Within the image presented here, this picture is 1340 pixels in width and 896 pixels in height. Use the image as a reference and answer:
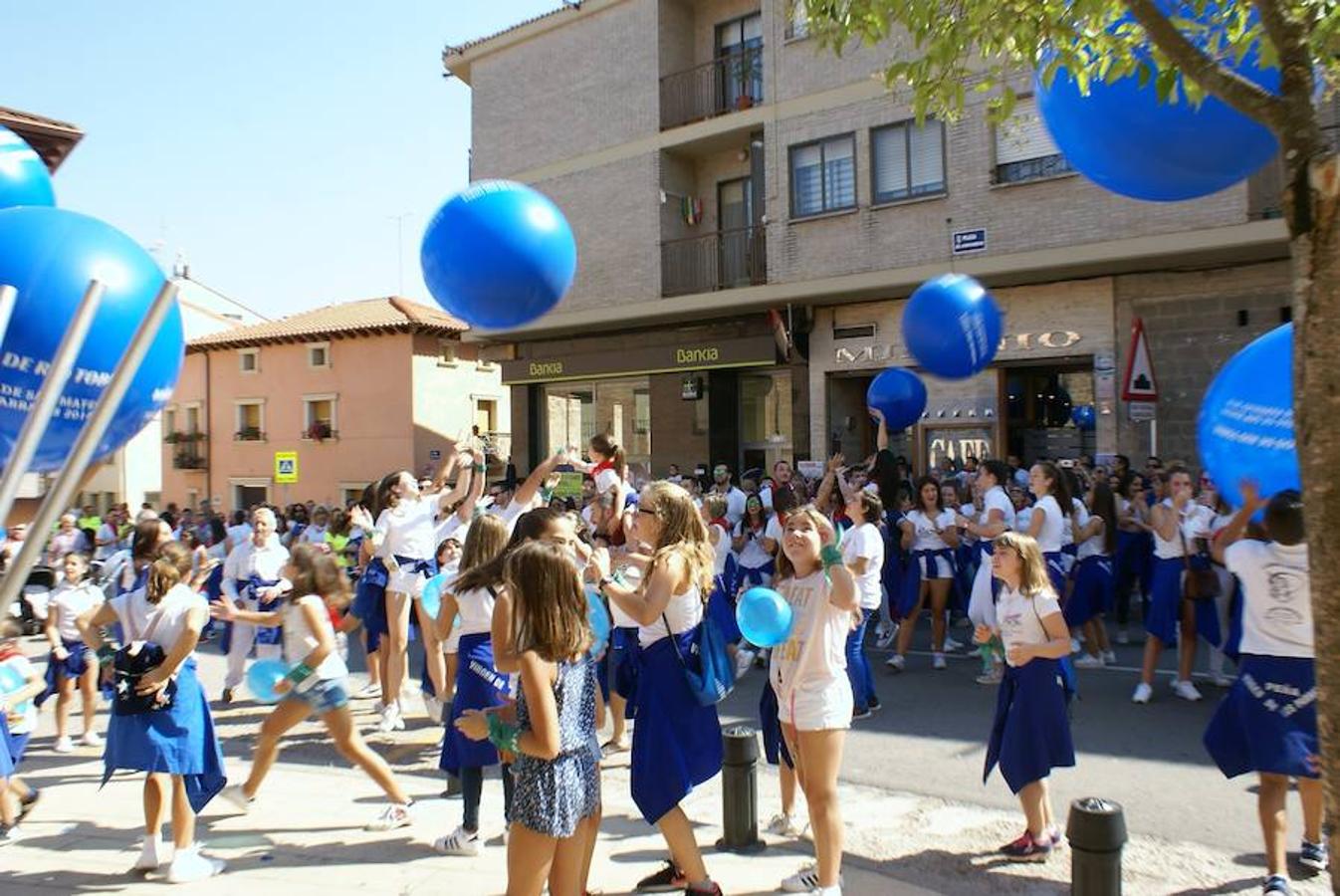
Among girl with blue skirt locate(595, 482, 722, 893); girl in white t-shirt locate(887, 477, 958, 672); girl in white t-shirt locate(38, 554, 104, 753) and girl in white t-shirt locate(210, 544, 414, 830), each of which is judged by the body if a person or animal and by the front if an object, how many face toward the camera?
2

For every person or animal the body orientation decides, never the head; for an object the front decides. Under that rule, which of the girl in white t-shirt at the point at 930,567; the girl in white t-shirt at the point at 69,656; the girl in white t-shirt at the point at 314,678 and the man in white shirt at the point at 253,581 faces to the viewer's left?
the girl in white t-shirt at the point at 314,678

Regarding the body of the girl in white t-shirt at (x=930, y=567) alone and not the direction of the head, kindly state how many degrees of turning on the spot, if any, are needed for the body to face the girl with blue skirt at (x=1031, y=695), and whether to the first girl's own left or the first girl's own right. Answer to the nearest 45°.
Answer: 0° — they already face them

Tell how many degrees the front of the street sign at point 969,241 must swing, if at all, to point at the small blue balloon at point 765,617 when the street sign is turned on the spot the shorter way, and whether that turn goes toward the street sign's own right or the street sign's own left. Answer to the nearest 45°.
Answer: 0° — it already faces it

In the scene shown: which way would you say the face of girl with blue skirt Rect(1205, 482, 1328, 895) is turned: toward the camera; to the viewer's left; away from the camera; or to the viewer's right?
away from the camera

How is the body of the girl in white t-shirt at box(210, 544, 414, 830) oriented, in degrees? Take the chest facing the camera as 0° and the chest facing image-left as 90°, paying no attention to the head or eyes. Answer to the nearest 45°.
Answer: approximately 90°

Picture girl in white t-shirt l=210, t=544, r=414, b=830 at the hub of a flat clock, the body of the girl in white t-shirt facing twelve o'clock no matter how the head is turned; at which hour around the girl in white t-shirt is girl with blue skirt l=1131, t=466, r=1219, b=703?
The girl with blue skirt is roughly at 6 o'clock from the girl in white t-shirt.

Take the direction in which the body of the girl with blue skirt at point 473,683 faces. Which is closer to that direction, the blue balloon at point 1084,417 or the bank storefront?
the bank storefront

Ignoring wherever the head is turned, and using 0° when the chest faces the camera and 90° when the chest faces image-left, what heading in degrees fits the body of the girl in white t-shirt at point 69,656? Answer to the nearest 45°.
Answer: approximately 0°

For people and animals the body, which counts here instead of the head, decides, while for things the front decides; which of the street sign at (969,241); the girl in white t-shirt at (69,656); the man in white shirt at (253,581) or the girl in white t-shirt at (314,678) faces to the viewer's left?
the girl in white t-shirt at (314,678)
